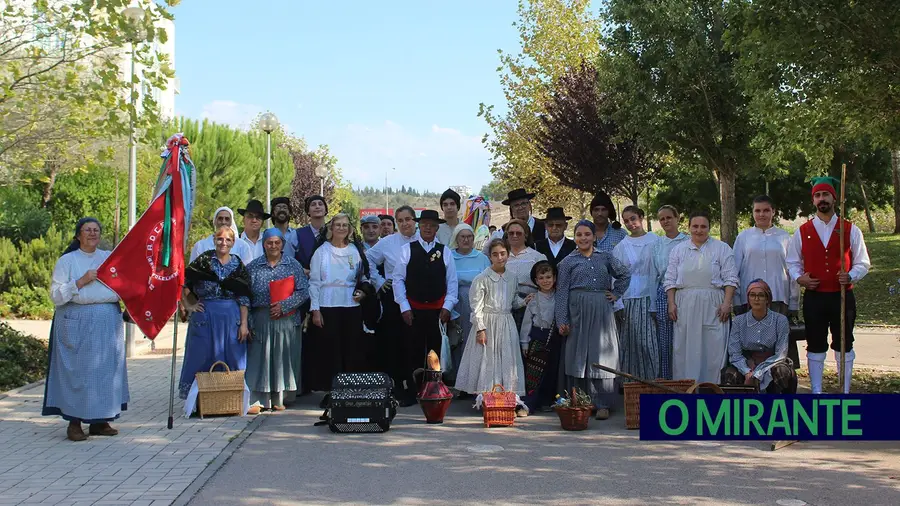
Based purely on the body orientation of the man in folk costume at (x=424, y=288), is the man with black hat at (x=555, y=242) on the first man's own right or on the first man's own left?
on the first man's own left

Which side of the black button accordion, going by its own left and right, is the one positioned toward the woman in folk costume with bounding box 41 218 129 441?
right

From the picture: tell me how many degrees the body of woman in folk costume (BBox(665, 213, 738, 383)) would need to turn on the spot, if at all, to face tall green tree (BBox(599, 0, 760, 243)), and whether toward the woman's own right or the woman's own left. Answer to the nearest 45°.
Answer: approximately 180°

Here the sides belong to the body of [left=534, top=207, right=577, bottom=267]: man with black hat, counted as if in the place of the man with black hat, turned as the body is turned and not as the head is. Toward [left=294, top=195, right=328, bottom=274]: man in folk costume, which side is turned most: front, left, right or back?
right

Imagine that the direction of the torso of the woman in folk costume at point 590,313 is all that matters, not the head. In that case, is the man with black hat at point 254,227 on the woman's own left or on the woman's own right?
on the woman's own right

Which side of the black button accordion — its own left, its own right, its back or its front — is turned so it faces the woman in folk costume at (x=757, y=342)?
left

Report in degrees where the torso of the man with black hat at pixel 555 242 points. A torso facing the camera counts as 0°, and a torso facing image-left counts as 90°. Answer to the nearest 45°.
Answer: approximately 0°

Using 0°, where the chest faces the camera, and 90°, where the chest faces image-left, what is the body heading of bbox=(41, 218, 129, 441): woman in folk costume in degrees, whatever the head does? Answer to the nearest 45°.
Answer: approximately 315°
